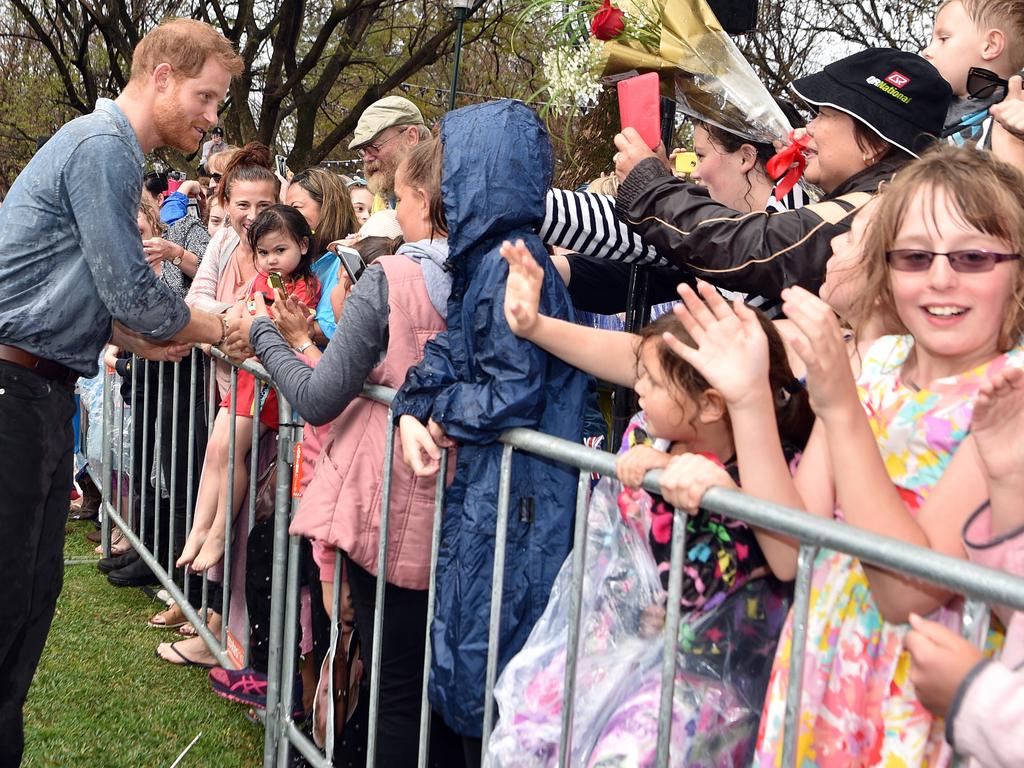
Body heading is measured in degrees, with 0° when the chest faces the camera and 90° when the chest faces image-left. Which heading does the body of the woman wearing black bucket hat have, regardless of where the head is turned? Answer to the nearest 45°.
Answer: approximately 90°

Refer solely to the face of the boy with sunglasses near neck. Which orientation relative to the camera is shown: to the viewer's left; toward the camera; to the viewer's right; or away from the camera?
to the viewer's left

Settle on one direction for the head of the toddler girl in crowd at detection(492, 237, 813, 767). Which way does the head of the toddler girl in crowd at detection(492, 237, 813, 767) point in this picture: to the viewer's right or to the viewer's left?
to the viewer's left

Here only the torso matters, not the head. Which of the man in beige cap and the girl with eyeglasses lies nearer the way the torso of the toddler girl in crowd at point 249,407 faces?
the girl with eyeglasses

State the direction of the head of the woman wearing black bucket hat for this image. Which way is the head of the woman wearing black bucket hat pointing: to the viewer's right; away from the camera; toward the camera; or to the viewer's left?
to the viewer's left

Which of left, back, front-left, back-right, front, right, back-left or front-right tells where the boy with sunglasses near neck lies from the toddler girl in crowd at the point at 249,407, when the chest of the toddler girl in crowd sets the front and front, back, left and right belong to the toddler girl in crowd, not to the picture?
left

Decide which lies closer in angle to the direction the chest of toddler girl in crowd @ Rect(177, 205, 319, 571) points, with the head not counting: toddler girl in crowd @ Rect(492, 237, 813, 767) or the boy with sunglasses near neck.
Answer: the toddler girl in crowd

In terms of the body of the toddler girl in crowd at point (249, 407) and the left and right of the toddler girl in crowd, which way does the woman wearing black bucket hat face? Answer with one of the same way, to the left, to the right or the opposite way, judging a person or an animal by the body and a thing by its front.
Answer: to the right

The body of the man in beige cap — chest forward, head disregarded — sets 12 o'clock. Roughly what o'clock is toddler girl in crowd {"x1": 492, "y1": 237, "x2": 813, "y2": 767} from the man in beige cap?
The toddler girl in crowd is roughly at 10 o'clock from the man in beige cap.
